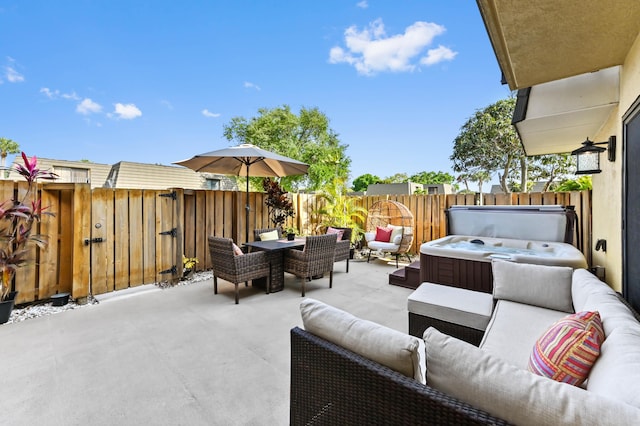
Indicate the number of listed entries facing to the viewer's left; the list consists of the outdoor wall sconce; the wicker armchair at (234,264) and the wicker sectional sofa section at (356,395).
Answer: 1

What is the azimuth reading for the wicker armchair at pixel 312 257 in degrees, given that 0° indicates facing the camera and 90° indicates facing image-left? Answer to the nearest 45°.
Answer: approximately 135°

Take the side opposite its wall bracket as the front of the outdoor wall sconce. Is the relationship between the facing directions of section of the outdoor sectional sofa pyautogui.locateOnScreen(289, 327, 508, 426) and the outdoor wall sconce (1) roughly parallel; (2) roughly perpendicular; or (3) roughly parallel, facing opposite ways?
roughly perpendicular

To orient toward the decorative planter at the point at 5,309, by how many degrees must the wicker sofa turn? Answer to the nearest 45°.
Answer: approximately 45° to its left

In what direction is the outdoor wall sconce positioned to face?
to the viewer's left

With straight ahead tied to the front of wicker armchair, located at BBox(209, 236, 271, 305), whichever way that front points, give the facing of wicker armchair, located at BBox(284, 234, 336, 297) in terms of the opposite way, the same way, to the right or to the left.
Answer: to the left

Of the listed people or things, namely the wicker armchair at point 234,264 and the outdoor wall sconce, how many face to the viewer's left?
1

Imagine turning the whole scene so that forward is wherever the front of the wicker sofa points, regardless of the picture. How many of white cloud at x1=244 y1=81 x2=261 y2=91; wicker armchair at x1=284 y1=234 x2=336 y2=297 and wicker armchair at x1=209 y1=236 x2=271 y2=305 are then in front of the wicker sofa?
3

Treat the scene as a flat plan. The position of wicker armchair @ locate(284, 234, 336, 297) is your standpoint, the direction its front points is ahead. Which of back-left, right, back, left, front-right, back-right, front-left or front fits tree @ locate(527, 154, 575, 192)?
right

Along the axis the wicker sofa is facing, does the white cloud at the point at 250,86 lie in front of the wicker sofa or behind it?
in front

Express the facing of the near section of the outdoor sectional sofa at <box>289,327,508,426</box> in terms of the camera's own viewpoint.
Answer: facing away from the viewer and to the right of the viewer

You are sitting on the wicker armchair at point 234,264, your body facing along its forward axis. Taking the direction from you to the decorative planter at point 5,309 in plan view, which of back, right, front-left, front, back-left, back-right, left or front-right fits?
back-left

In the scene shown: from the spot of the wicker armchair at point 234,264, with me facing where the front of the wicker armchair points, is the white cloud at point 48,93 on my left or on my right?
on my left

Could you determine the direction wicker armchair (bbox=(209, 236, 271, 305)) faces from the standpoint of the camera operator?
facing away from the viewer and to the right of the viewer

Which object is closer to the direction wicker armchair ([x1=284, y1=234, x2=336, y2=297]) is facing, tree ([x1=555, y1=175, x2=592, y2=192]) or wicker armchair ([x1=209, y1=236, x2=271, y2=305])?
the wicker armchair

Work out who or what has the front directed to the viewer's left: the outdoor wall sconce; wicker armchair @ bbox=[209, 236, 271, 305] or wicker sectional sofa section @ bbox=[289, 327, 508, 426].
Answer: the outdoor wall sconce
